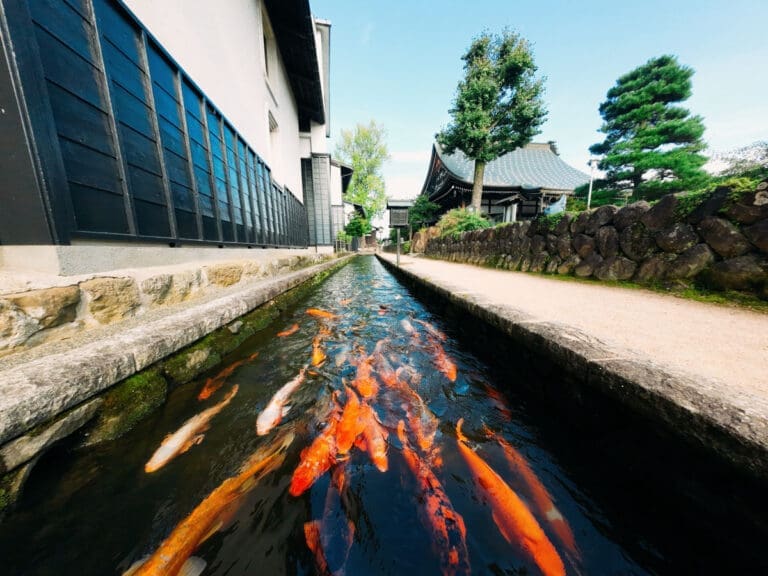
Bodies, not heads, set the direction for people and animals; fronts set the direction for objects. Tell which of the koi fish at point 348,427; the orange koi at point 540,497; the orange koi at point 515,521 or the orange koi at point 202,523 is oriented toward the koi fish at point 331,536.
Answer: the koi fish at point 348,427

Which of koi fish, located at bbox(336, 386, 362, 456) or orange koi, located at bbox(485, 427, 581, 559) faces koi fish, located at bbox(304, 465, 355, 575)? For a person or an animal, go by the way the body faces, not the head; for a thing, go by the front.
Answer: koi fish, located at bbox(336, 386, 362, 456)

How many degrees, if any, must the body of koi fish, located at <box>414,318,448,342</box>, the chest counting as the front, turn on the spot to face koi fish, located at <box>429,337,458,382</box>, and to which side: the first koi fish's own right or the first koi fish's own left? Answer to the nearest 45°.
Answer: approximately 45° to the first koi fish's own right

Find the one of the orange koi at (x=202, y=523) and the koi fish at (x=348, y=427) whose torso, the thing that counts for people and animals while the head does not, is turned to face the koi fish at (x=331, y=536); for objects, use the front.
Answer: the koi fish at (x=348, y=427)

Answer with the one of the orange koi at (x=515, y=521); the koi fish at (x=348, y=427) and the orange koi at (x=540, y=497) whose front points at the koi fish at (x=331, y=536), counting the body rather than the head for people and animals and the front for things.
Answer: the koi fish at (x=348, y=427)

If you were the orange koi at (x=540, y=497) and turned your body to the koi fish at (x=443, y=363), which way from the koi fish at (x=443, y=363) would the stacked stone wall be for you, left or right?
right
